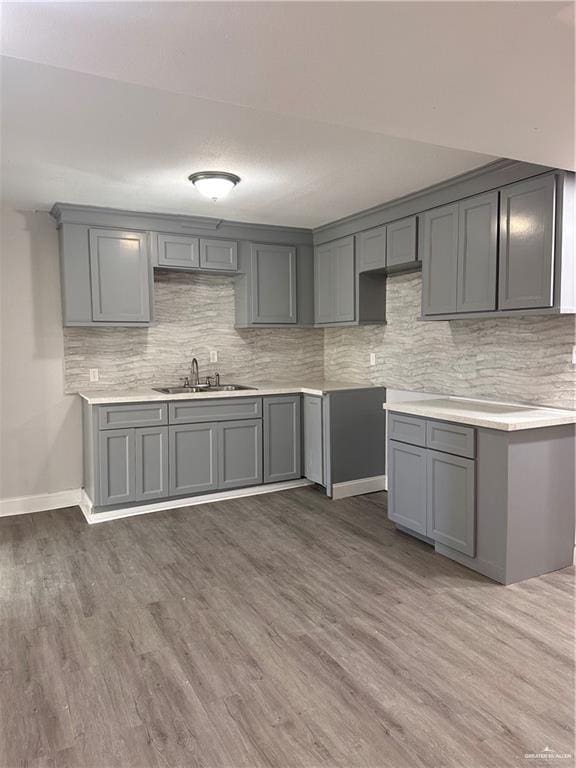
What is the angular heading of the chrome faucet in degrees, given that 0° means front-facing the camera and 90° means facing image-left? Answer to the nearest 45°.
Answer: approximately 0°

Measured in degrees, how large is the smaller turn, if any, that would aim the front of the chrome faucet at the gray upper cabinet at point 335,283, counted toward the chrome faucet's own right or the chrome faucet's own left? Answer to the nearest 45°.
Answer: approximately 90° to the chrome faucet's own left

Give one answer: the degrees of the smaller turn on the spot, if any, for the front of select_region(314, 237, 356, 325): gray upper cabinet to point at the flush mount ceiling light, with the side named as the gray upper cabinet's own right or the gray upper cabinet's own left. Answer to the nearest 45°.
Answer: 0° — it already faces it

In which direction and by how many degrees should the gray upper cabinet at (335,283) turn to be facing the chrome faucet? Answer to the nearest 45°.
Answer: approximately 45° to its right

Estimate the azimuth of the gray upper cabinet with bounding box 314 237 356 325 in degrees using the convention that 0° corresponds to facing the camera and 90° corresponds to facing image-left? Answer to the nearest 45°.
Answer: approximately 45°
